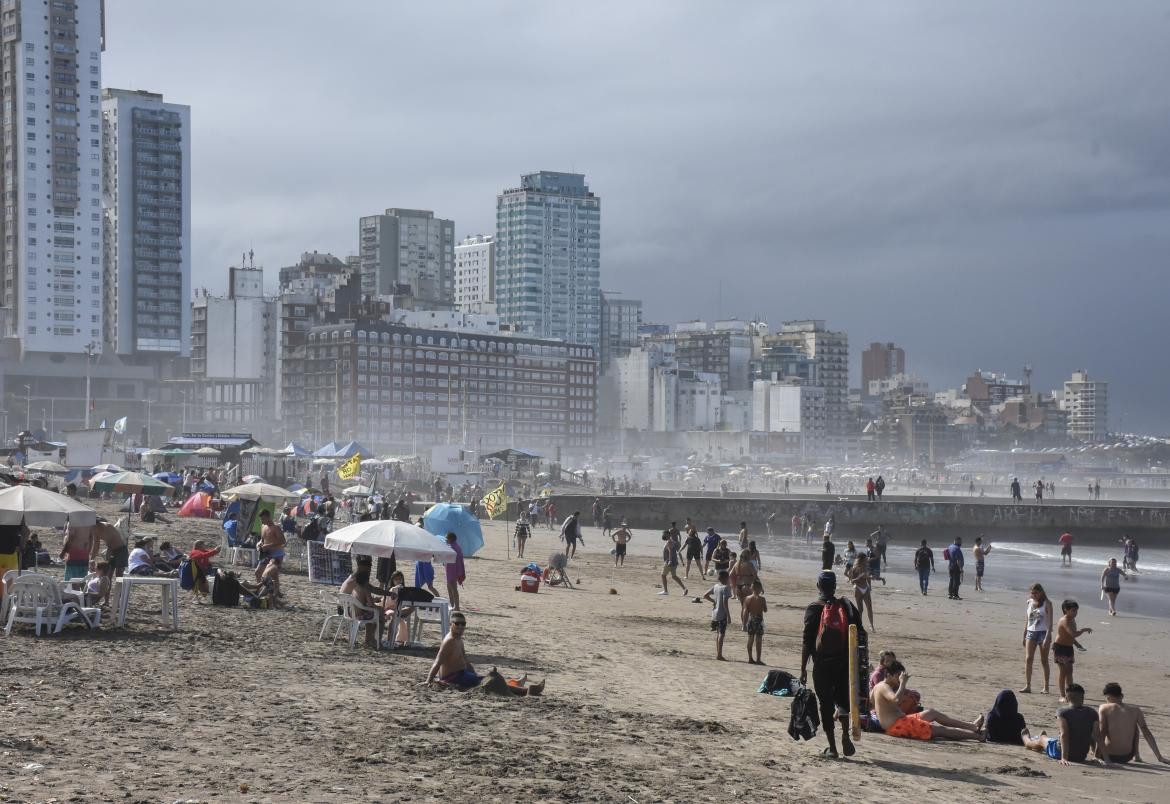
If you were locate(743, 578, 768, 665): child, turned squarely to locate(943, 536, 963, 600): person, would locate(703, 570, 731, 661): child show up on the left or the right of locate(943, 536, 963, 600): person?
left

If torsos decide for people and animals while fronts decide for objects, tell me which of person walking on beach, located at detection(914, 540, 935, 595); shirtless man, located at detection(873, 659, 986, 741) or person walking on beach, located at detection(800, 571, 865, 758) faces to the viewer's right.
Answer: the shirtless man

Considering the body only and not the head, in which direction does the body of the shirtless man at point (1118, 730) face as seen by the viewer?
away from the camera

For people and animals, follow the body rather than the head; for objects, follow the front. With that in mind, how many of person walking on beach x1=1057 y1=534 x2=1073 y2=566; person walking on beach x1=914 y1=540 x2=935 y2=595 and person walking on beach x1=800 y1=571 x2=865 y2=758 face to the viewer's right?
0

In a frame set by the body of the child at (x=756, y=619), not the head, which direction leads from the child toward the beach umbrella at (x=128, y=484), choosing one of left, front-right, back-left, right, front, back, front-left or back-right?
front-left

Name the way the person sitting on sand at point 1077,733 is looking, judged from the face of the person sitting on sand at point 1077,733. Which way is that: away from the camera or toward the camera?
away from the camera

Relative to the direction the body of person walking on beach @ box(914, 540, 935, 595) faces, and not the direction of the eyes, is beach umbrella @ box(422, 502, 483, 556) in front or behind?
in front

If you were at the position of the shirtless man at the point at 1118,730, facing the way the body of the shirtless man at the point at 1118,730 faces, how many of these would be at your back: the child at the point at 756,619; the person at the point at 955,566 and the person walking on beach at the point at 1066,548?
0

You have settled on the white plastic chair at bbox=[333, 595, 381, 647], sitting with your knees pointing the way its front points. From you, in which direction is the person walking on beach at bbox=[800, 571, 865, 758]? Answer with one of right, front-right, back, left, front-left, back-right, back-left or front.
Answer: right

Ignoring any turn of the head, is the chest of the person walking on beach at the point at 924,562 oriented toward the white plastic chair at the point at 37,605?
no

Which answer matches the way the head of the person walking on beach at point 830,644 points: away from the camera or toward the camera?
away from the camera

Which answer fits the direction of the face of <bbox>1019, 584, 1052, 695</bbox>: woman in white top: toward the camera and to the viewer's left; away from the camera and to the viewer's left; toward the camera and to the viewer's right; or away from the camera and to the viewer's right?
toward the camera and to the viewer's left
